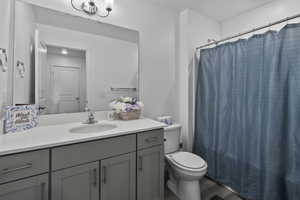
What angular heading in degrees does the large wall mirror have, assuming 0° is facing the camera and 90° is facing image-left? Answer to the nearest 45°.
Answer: approximately 315°

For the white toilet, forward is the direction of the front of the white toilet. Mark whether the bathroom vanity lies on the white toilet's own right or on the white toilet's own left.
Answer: on the white toilet's own right

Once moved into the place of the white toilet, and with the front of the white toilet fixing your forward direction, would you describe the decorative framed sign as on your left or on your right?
on your right

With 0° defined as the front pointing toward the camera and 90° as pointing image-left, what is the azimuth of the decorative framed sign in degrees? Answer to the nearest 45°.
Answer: approximately 315°
